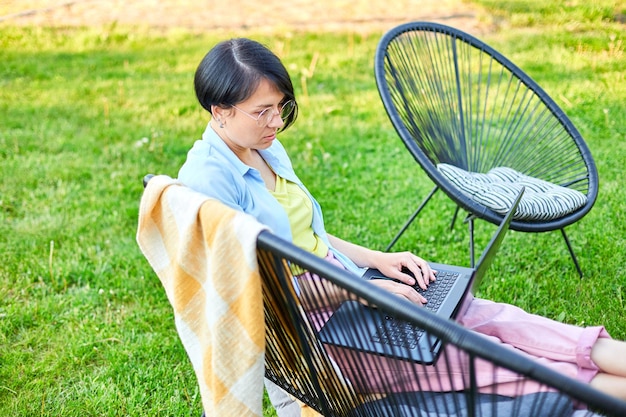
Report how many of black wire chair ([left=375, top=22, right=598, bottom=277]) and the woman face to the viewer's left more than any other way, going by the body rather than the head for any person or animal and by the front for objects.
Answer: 0

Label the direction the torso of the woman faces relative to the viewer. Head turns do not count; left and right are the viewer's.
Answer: facing the viewer and to the right of the viewer

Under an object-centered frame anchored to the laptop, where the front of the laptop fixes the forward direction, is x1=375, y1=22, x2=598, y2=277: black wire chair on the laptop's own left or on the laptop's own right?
on the laptop's own right

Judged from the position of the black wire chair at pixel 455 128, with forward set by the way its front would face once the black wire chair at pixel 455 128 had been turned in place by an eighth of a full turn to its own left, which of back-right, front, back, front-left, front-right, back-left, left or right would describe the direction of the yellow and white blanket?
right

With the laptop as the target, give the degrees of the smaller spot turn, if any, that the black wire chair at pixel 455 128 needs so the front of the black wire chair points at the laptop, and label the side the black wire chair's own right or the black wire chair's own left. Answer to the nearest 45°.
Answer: approximately 45° to the black wire chair's own right

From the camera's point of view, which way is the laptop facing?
to the viewer's left

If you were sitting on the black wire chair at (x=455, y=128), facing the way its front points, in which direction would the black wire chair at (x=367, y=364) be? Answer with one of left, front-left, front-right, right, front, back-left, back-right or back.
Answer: front-right

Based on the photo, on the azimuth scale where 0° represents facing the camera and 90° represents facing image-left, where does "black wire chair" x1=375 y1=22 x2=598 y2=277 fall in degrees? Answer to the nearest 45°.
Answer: approximately 315°

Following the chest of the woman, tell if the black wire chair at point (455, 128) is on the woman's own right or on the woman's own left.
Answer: on the woman's own left

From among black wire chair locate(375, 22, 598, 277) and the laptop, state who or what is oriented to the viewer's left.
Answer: the laptop

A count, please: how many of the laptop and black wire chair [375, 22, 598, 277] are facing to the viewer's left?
1
